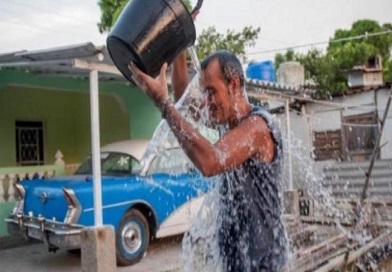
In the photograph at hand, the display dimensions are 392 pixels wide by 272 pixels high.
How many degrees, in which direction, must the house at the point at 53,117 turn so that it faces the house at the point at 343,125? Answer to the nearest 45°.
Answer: approximately 90° to its left

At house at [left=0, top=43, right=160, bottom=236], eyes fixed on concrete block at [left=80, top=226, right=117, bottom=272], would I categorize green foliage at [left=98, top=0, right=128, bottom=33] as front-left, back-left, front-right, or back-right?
back-left

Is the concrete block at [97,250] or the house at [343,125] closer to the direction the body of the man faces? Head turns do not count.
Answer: the concrete block

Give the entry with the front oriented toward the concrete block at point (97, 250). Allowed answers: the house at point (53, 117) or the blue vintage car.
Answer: the house

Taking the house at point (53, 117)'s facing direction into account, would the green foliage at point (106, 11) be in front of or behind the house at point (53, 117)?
behind

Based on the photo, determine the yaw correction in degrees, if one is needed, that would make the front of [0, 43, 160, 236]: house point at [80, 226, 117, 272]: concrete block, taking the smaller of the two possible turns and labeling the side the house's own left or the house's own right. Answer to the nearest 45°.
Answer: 0° — it already faces it

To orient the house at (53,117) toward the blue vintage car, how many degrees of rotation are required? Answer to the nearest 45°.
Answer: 0° — it already faces it
